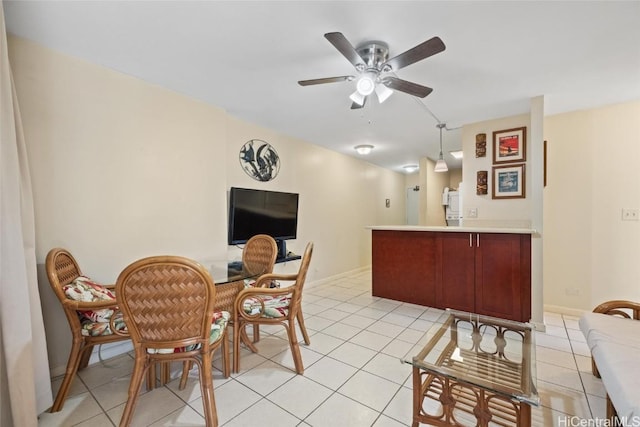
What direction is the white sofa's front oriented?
to the viewer's left

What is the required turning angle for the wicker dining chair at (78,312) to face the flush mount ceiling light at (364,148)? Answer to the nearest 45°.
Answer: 0° — it already faces it

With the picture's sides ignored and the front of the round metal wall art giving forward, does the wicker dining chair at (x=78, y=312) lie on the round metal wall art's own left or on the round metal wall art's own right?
on the round metal wall art's own right

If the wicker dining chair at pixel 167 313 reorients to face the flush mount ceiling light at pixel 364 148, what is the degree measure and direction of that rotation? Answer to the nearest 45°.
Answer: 0° — it already faces it

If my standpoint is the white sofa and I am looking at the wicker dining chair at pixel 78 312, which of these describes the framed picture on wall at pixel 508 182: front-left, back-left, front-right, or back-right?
back-right

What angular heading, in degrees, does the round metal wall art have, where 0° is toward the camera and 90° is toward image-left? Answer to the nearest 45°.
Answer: approximately 315°

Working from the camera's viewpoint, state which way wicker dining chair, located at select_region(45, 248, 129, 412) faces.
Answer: facing to the right of the viewer

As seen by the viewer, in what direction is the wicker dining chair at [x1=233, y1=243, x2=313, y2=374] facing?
to the viewer's left
